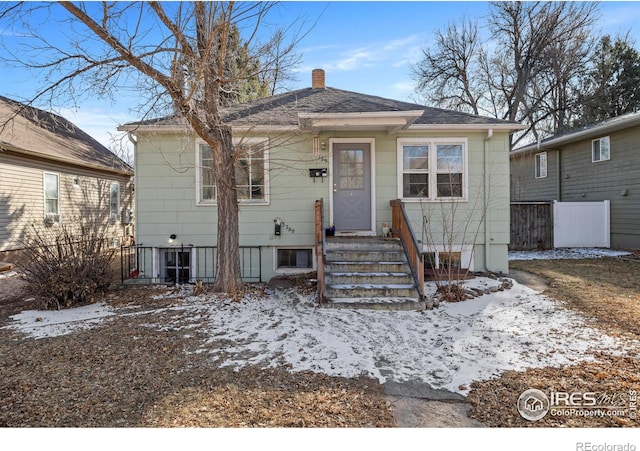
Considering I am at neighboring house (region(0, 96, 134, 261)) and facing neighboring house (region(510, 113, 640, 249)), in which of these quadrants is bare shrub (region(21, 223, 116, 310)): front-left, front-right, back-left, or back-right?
front-right

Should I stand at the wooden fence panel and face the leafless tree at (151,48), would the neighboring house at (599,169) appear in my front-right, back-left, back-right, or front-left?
back-left

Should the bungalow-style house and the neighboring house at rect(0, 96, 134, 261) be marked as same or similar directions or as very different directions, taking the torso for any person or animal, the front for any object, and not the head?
same or similar directions

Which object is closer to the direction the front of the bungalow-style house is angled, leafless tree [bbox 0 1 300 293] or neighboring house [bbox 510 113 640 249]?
the leafless tree

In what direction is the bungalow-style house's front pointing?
toward the camera

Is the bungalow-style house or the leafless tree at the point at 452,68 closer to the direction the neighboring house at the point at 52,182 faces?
the bungalow-style house

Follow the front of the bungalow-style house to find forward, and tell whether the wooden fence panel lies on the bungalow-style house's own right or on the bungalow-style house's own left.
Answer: on the bungalow-style house's own left

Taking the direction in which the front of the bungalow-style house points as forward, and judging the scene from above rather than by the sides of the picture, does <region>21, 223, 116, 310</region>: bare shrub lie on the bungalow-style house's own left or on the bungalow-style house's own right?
on the bungalow-style house's own right

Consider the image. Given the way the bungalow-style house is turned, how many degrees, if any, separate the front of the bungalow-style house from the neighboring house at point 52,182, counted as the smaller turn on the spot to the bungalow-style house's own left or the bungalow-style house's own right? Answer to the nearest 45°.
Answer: approximately 135° to the bungalow-style house's own right

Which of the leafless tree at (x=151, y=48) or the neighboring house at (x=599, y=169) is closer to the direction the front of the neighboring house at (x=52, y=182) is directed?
the leafless tree

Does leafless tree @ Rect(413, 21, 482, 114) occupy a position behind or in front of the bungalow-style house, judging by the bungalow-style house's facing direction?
behind

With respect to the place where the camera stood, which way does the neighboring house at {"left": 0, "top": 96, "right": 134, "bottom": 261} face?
facing the viewer and to the left of the viewer

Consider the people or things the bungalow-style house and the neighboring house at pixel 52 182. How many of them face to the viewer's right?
0

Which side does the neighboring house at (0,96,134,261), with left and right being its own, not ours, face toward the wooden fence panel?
left

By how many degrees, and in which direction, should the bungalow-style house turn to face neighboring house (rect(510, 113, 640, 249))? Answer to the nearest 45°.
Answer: approximately 135° to its left

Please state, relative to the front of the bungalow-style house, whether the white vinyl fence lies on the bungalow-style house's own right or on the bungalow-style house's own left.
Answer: on the bungalow-style house's own left
